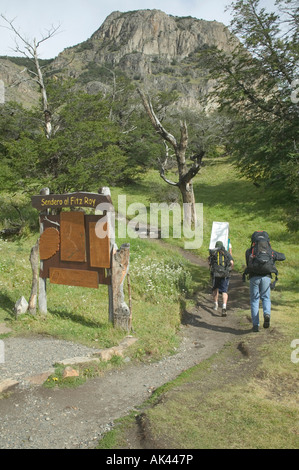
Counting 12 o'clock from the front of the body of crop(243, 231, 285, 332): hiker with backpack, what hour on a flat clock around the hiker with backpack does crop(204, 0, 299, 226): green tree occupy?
The green tree is roughly at 12 o'clock from the hiker with backpack.

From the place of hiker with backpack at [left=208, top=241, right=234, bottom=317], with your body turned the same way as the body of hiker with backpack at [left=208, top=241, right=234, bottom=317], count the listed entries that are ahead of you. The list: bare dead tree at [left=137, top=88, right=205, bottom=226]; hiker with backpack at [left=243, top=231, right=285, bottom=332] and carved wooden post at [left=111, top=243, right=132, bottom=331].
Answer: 1

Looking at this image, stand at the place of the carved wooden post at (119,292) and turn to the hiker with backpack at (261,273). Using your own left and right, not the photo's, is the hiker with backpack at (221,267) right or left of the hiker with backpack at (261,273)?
left

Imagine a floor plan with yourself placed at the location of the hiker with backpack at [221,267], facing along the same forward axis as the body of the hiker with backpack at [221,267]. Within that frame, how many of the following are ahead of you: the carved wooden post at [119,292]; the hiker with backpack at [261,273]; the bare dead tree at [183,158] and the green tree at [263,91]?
2

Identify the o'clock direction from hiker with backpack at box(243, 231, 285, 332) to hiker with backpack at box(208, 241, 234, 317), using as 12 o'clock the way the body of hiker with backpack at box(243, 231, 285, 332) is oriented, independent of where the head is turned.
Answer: hiker with backpack at box(208, 241, 234, 317) is roughly at 11 o'clock from hiker with backpack at box(243, 231, 285, 332).

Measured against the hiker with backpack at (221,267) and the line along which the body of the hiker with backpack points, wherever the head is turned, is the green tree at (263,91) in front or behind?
in front

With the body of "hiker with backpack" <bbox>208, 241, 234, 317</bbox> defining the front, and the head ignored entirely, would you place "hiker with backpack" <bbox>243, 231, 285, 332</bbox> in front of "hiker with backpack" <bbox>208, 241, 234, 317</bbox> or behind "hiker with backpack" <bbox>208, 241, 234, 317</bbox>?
behind

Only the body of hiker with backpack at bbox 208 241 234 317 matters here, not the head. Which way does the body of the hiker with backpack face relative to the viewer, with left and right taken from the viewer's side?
facing away from the viewer

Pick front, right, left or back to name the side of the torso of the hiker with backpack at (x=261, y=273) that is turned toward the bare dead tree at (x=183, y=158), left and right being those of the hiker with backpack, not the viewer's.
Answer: front

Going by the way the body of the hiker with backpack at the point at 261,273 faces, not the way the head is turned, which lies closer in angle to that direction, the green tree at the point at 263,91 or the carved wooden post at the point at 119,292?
the green tree

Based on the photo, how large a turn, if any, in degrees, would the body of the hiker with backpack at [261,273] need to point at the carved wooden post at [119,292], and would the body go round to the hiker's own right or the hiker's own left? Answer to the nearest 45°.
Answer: approximately 90° to the hiker's own left

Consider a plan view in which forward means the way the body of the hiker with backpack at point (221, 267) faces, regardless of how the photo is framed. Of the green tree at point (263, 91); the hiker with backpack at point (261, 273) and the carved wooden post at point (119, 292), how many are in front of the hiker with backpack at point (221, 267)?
1

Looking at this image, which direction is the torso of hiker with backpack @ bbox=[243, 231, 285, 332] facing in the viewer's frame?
away from the camera

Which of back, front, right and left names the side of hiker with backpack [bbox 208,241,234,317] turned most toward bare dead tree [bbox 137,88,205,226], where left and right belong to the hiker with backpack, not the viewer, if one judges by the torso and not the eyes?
front

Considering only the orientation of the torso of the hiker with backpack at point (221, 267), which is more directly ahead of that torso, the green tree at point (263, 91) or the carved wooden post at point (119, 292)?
the green tree
